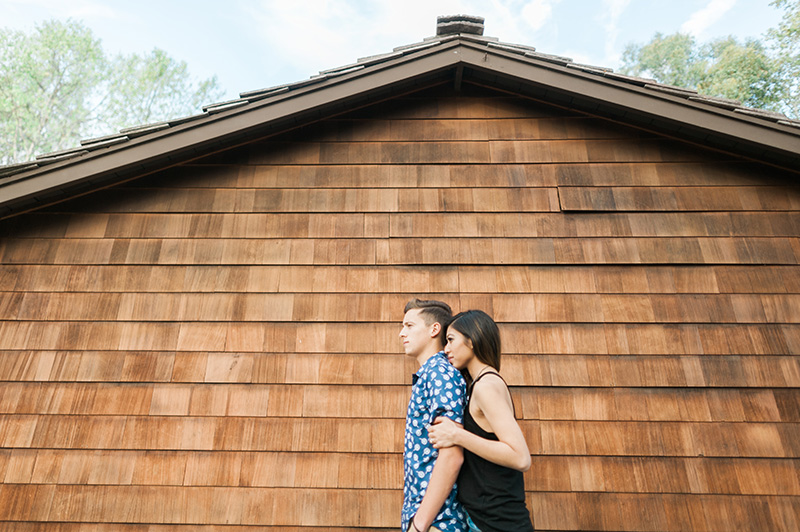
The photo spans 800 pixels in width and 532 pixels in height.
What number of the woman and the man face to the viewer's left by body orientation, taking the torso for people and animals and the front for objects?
2

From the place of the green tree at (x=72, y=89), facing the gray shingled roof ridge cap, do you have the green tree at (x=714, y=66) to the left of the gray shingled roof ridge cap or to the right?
left

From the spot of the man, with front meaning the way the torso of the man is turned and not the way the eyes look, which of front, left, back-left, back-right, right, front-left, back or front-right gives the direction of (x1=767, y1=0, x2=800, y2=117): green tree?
back-right

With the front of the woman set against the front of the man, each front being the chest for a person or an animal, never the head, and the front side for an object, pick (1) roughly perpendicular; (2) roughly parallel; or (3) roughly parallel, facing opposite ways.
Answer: roughly parallel

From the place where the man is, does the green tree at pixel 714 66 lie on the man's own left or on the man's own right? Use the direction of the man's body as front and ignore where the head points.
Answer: on the man's own right

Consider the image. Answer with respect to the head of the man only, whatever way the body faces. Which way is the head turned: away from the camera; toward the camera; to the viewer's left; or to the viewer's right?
to the viewer's left

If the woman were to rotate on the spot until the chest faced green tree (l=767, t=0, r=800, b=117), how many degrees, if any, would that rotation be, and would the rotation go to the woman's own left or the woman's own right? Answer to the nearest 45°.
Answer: approximately 135° to the woman's own right

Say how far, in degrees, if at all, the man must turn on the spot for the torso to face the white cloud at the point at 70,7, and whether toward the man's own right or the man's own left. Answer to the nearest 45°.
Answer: approximately 45° to the man's own right

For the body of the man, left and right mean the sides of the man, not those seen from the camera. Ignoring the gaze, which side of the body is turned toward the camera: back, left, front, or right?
left

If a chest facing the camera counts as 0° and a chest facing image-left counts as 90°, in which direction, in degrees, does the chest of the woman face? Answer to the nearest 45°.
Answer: approximately 90°
